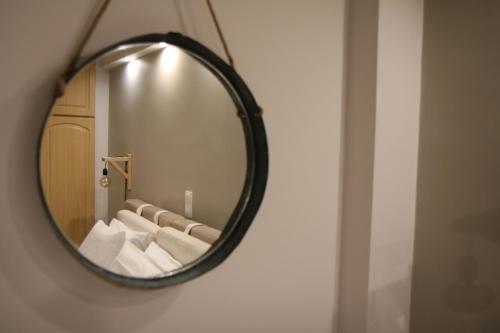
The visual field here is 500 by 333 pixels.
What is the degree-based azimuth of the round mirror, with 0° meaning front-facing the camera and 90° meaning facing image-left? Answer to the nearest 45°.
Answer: approximately 45°
